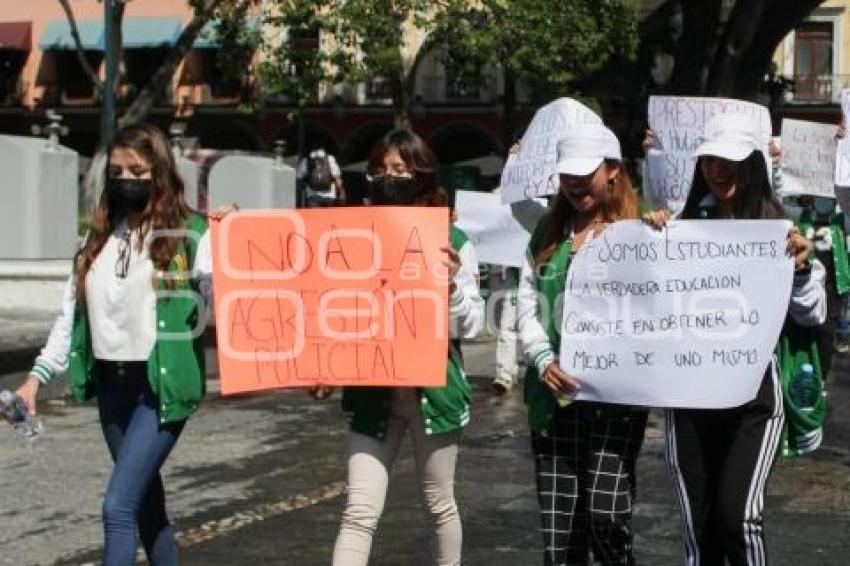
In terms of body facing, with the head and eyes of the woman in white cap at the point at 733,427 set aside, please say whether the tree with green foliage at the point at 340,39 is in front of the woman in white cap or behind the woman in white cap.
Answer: behind

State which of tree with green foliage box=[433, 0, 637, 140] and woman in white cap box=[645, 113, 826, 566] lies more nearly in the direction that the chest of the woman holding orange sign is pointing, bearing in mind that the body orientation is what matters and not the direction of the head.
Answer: the woman in white cap

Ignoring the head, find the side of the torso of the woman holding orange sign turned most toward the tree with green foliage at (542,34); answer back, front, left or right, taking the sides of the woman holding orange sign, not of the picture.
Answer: back

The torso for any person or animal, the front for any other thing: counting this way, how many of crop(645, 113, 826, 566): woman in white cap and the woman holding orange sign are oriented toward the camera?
2

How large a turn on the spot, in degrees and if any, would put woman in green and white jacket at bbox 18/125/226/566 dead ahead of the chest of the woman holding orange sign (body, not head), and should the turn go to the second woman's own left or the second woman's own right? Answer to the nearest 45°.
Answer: approximately 90° to the second woman's own right

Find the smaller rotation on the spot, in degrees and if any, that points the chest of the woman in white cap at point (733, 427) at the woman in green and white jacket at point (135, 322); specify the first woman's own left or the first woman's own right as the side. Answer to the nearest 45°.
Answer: approximately 90° to the first woman's own right

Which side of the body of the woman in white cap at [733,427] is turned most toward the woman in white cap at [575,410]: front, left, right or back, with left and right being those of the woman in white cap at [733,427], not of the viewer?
right

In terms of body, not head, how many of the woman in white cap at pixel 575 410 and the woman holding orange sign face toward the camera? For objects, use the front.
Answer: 2

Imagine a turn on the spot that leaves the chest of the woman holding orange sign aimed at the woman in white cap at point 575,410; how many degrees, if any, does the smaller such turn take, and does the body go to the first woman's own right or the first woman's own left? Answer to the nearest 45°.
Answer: approximately 45° to the first woman's own left
